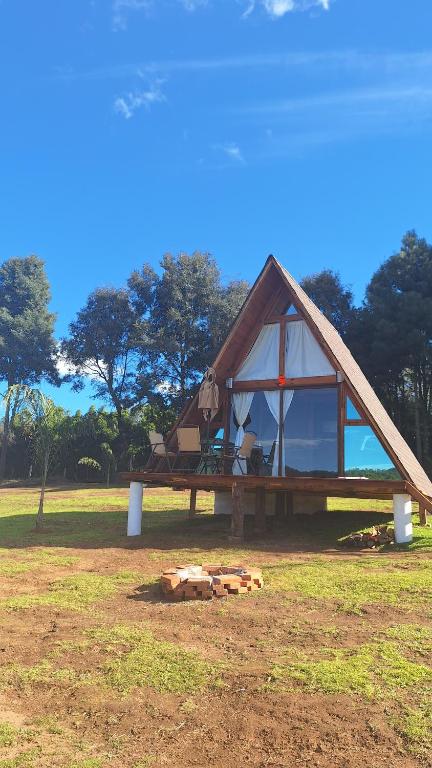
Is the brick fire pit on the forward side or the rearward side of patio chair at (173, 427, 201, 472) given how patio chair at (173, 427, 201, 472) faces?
on the rearward side

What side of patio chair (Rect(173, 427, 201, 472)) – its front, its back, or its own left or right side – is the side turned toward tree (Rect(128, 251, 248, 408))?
front

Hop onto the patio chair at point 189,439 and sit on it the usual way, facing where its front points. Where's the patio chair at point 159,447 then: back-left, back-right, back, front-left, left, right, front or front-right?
front-left

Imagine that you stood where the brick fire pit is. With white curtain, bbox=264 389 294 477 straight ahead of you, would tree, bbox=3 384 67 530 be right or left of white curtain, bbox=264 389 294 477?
left

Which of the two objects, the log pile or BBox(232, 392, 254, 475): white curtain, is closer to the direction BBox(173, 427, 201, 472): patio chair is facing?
the white curtain

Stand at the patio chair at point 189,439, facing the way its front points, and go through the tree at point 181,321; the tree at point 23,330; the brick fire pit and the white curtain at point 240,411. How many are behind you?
1

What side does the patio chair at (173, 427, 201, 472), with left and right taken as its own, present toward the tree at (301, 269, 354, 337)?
front

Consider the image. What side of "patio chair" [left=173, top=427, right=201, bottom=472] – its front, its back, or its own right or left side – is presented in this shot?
back

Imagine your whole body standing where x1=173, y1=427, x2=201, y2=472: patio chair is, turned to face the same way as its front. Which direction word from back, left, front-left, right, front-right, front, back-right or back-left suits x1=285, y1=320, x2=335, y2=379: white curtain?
right
